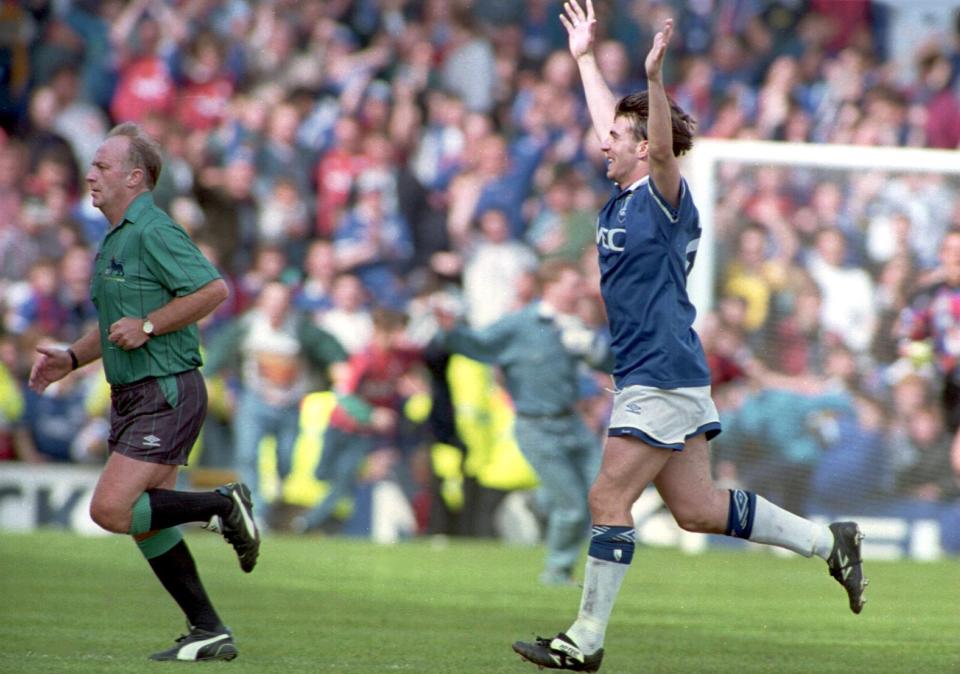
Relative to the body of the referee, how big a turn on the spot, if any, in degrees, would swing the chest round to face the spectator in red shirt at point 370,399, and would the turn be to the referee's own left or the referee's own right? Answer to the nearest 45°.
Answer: approximately 90° to the referee's own right

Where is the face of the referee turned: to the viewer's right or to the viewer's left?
to the viewer's left

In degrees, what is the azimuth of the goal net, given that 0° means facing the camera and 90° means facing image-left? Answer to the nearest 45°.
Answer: approximately 0°

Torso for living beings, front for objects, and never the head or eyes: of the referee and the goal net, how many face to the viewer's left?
1

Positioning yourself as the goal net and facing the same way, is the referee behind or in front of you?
in front

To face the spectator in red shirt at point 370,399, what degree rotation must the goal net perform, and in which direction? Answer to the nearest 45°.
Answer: approximately 90° to its right

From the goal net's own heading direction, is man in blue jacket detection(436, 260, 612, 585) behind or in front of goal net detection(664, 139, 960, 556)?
in front

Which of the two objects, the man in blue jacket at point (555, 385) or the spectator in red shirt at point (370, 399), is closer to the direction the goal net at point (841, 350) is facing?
the man in blue jacket

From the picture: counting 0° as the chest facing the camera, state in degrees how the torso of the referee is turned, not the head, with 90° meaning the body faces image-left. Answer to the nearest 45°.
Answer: approximately 90°

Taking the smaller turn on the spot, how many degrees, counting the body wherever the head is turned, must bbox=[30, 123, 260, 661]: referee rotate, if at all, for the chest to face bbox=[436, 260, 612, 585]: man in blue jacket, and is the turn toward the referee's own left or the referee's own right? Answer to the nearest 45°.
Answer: approximately 135° to the referee's own right
